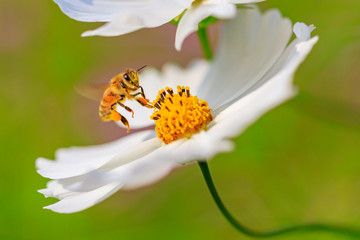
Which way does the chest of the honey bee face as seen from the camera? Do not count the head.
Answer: to the viewer's right
